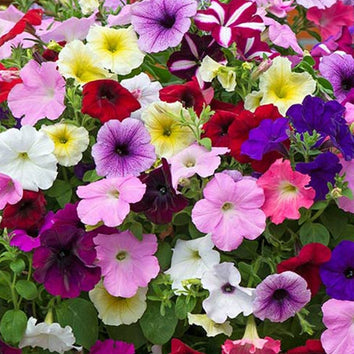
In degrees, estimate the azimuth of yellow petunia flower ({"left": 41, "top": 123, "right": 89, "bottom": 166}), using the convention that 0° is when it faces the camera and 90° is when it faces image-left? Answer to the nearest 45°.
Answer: approximately 0°

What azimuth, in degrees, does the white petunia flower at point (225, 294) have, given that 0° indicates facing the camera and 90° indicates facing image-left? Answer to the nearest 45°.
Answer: approximately 0°
